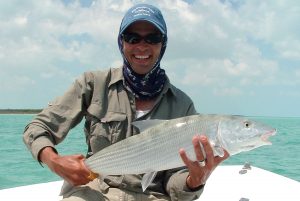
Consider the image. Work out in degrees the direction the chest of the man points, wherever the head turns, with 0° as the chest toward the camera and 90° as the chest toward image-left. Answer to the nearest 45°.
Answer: approximately 0°

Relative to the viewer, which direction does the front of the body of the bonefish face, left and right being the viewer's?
facing to the right of the viewer
